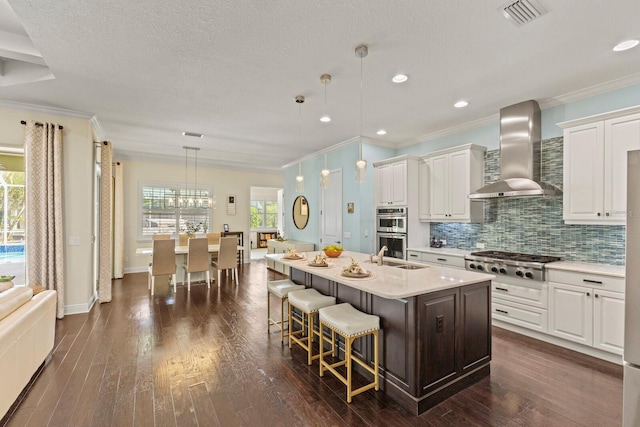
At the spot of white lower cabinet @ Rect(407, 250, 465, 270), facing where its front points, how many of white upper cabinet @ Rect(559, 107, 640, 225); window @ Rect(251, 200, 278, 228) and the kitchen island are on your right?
1

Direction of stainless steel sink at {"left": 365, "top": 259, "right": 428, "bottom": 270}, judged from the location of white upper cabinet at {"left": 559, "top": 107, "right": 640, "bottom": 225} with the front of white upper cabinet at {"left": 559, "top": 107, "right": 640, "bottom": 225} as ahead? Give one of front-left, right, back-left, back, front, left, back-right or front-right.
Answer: front

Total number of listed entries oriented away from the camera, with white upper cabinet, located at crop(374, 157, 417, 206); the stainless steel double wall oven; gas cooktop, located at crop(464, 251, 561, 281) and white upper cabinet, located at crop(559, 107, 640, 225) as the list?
0

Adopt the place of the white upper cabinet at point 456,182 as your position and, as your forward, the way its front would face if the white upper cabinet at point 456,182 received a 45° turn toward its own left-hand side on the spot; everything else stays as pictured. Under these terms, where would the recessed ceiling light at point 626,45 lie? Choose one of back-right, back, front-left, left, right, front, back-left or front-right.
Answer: front-left

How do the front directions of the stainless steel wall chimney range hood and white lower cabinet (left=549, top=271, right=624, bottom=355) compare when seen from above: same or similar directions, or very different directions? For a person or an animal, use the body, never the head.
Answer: same or similar directions

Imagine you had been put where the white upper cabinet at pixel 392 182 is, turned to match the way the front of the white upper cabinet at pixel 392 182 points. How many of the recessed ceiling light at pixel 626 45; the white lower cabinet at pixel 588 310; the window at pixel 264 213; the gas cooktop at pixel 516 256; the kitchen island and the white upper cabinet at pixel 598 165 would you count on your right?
1

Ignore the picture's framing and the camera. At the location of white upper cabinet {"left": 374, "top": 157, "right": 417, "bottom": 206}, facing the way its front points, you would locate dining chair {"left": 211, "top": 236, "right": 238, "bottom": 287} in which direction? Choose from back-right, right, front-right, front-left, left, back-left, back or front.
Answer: front-right

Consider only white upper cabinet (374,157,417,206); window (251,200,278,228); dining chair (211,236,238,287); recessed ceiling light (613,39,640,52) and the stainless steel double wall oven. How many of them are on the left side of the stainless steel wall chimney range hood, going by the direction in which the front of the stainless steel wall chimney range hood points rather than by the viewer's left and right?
1

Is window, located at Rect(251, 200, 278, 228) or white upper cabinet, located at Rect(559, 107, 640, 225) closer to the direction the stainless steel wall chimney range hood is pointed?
the window

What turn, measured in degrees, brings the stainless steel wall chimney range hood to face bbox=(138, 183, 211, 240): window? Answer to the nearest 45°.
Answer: approximately 45° to its right

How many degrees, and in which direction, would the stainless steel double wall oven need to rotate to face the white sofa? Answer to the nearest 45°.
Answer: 0° — it already faces it

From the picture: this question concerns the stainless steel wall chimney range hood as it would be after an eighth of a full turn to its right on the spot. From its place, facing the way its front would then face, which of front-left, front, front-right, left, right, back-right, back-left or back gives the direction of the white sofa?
front-left

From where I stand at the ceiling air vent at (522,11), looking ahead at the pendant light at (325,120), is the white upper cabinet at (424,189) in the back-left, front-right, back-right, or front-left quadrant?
front-right
